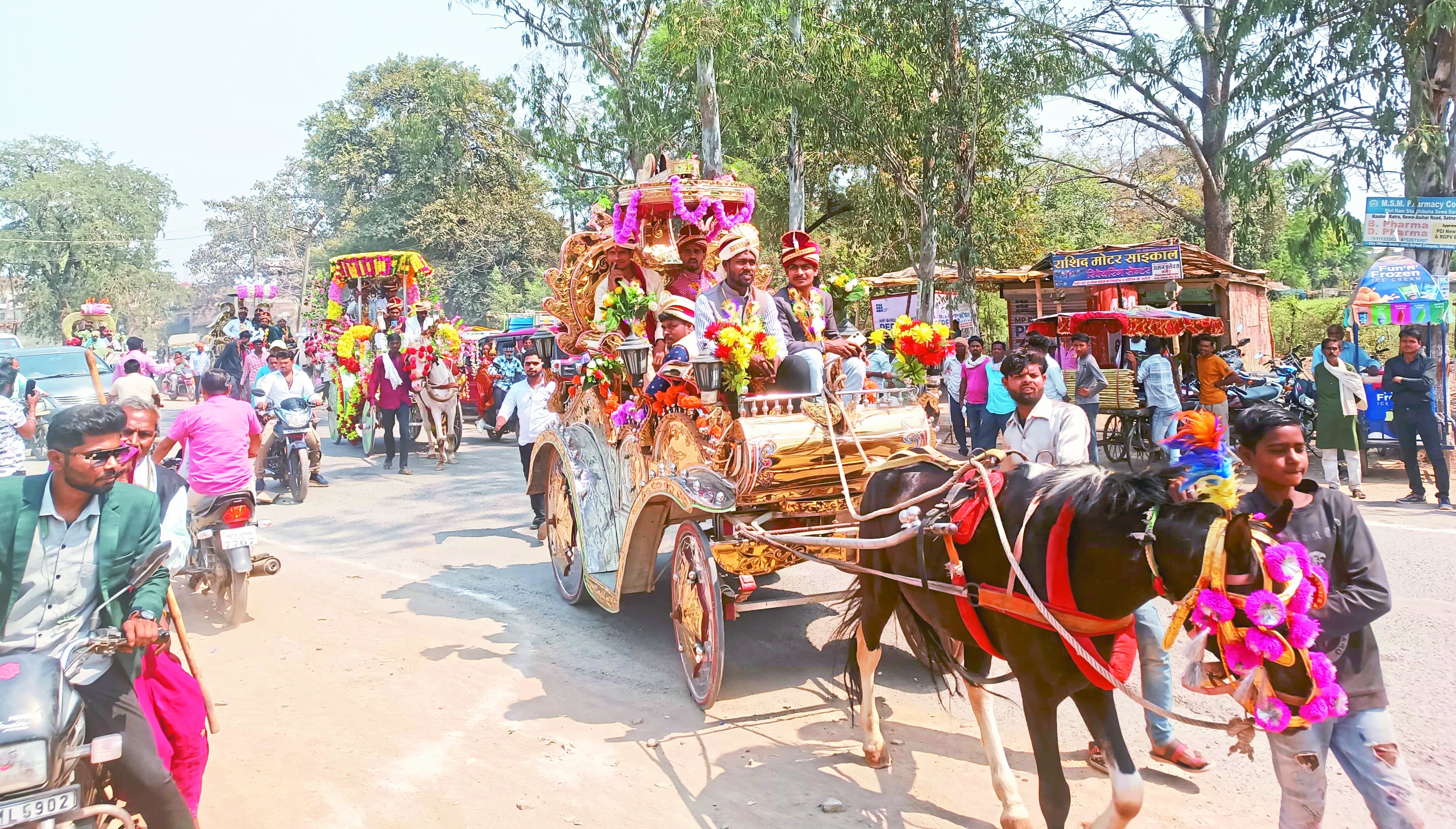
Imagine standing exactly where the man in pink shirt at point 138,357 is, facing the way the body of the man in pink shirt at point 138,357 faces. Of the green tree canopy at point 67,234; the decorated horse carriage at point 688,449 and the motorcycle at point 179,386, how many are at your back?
1

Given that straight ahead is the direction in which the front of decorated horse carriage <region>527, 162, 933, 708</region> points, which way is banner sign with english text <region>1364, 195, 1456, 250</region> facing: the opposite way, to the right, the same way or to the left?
to the right

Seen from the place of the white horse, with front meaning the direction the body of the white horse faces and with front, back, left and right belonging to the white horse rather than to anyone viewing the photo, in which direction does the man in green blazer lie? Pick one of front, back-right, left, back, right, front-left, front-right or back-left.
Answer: front

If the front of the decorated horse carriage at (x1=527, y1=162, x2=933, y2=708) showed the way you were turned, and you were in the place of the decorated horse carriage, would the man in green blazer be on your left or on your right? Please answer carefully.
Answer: on your right

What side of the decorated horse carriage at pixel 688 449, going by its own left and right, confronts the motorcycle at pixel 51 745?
right

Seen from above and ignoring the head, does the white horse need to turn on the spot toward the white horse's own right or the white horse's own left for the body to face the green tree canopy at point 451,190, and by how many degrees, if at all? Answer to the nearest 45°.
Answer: approximately 180°

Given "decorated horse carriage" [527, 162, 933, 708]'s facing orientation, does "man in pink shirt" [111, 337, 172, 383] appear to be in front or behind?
behind

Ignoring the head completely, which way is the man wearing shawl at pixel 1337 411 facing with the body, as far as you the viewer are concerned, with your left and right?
facing the viewer

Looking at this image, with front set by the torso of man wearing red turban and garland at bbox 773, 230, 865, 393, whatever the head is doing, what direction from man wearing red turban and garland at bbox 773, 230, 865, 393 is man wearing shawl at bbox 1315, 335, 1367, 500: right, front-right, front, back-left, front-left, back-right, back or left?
left

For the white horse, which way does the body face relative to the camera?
toward the camera

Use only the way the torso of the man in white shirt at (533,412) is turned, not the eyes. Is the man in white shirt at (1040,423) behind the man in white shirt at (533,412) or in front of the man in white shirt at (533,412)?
in front

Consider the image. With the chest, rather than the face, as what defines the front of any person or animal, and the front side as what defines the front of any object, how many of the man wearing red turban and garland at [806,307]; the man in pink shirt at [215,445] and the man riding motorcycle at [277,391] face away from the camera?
1

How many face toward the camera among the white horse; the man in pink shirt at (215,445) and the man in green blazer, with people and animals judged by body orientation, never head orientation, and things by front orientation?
2

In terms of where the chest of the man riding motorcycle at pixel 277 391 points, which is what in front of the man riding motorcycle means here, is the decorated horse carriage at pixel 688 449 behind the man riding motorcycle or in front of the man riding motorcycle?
in front

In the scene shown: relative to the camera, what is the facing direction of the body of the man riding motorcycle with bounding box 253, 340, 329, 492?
toward the camera
